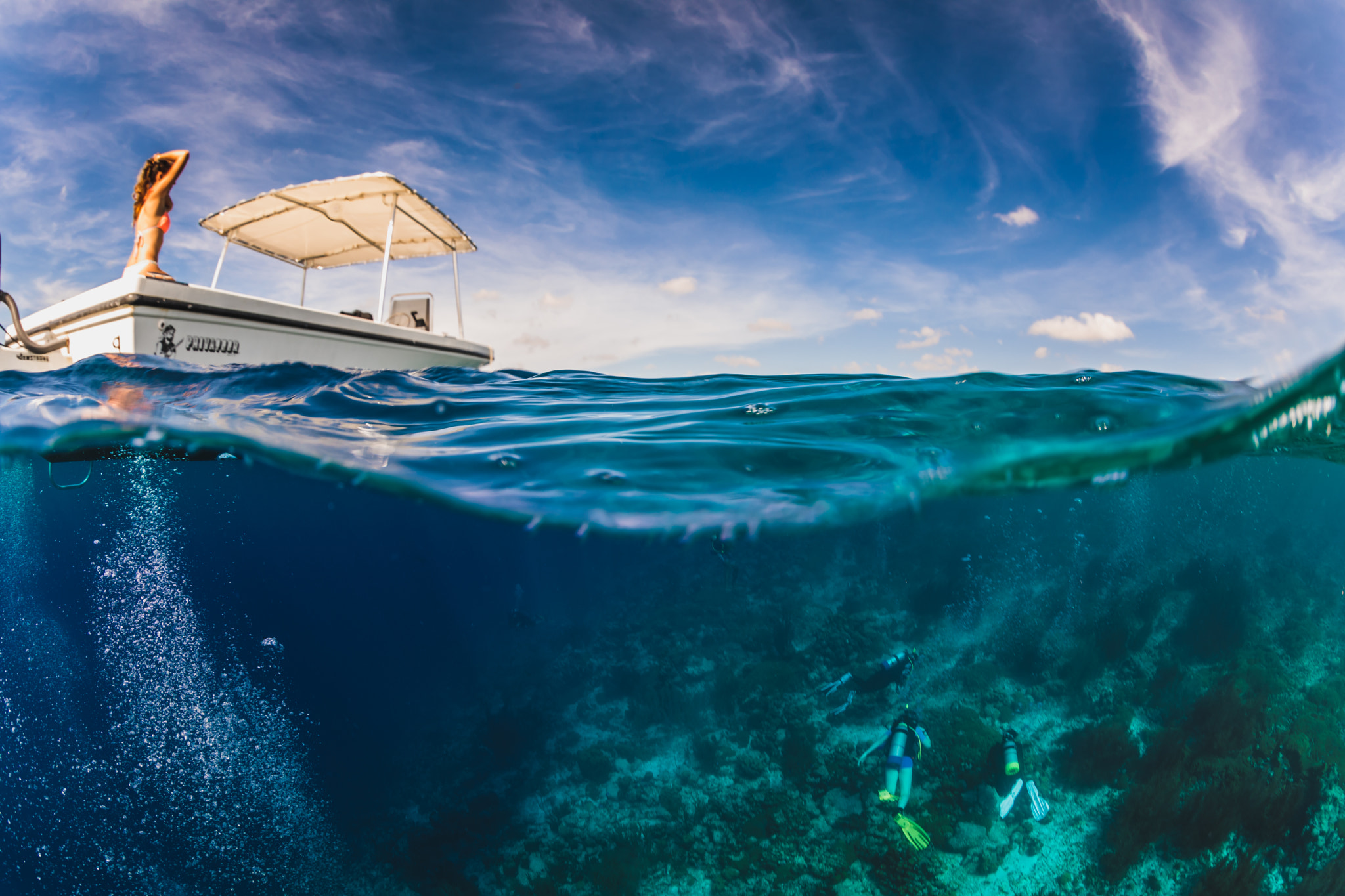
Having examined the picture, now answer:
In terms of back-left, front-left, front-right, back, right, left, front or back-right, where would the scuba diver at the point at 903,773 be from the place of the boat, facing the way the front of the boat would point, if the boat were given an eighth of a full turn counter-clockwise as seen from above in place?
back-right

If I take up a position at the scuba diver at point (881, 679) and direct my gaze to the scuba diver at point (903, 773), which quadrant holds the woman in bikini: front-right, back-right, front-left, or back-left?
front-right

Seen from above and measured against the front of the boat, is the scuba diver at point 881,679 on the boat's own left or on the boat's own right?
on the boat's own right

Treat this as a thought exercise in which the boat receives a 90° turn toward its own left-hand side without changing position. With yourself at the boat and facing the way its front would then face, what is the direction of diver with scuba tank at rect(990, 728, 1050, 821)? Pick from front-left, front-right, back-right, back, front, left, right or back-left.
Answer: back
